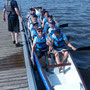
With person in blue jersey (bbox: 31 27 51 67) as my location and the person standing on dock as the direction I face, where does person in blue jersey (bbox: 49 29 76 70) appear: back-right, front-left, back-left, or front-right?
back-right

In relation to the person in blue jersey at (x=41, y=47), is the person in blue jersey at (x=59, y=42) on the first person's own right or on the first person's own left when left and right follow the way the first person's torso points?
on the first person's own left

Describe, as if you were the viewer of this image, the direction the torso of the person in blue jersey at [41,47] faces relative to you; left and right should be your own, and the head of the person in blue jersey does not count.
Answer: facing the viewer
